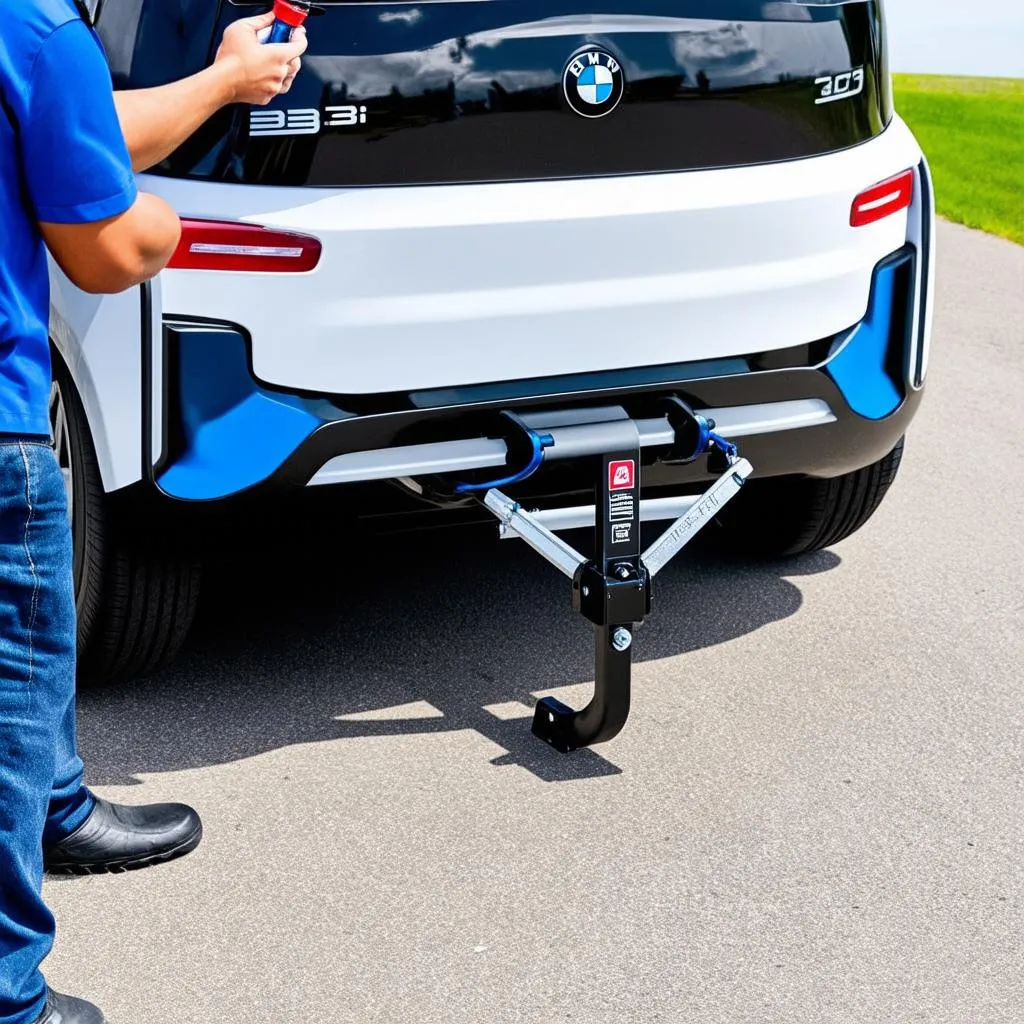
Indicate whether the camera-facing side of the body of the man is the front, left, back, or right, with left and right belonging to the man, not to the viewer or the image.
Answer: right

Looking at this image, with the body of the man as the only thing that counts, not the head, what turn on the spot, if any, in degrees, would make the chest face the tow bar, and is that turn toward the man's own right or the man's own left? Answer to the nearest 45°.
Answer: approximately 45° to the man's own left
